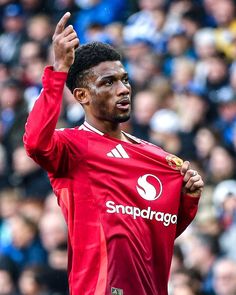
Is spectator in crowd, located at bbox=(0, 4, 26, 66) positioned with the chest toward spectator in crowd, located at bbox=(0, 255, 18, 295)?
yes

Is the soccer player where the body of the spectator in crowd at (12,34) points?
yes

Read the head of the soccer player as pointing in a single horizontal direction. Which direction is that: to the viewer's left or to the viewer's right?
to the viewer's right

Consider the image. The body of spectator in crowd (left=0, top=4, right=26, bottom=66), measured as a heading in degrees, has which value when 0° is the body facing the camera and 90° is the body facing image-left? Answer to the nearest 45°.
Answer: approximately 0°

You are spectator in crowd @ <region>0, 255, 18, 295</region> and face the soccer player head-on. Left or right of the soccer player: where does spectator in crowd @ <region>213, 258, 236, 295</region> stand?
left

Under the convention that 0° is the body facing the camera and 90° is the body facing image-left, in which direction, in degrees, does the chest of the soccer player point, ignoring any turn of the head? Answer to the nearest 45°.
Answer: approximately 315°
